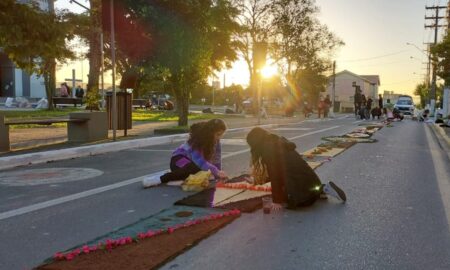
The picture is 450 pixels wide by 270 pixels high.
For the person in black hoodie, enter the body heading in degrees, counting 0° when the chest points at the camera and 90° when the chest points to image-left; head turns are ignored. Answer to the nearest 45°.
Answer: approximately 90°

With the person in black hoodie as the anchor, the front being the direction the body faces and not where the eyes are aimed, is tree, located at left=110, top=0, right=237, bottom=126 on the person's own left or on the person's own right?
on the person's own right

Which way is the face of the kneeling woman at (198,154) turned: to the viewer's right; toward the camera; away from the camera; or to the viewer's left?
to the viewer's right

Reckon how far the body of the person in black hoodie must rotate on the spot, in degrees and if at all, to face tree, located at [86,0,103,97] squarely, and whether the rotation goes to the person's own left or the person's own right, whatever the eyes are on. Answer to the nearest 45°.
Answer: approximately 45° to the person's own right

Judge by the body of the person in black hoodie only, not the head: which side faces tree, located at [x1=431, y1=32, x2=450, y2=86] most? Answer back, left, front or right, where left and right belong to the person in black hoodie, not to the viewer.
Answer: right

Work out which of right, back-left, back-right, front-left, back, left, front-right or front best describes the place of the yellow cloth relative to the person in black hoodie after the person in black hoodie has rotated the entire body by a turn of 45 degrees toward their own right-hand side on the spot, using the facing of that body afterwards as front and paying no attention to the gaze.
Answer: front

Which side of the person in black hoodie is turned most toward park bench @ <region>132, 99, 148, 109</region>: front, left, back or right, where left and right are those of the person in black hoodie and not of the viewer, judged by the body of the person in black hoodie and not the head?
right

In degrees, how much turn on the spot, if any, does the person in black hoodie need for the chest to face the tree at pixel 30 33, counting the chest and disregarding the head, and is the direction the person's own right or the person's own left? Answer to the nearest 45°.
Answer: approximately 45° to the person's own right

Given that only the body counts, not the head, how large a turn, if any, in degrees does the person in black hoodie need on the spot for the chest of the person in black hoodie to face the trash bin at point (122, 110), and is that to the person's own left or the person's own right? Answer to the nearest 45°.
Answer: approximately 45° to the person's own right
